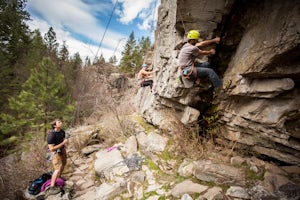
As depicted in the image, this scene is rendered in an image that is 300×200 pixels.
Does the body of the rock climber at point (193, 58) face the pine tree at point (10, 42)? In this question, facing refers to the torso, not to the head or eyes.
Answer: no

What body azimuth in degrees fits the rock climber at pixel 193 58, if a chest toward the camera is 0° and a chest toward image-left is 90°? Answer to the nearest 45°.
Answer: approximately 270°

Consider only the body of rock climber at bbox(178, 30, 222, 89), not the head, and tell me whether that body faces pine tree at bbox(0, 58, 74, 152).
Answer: no
